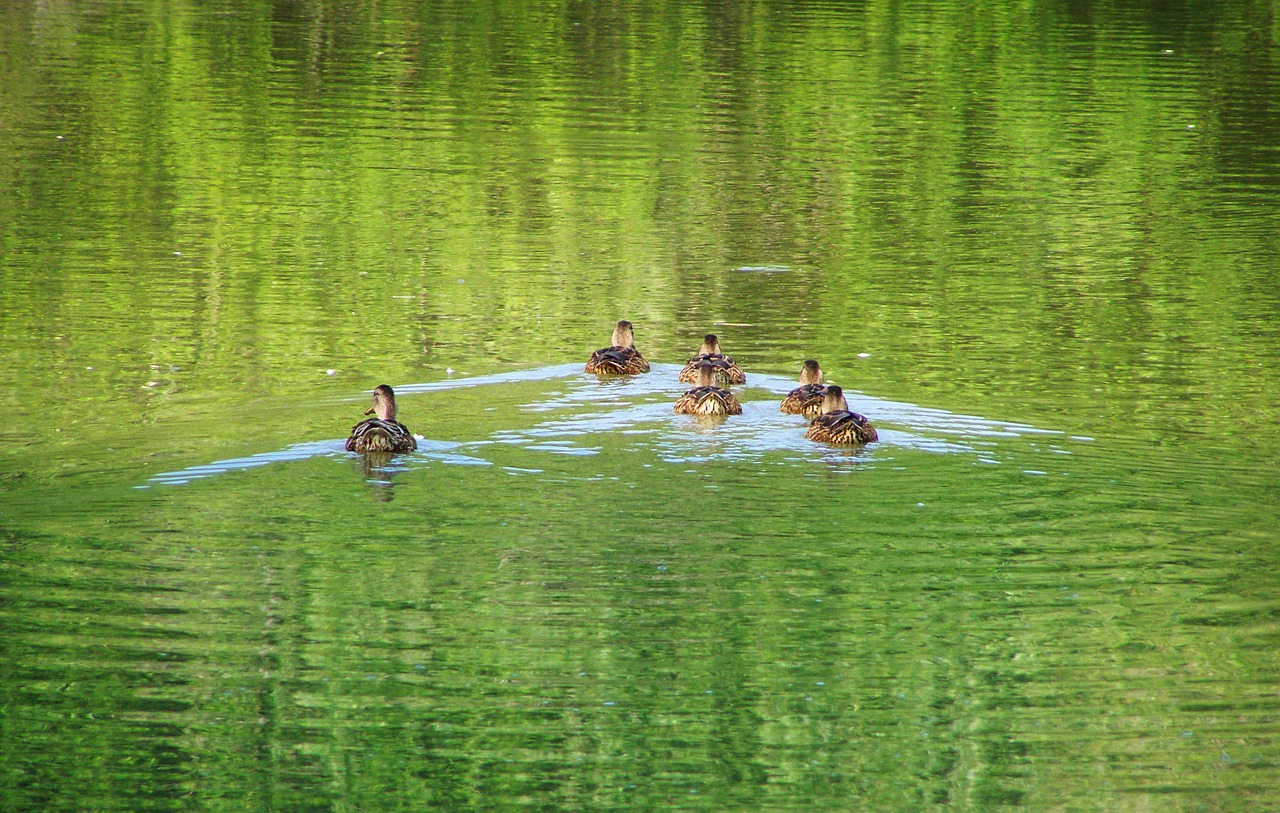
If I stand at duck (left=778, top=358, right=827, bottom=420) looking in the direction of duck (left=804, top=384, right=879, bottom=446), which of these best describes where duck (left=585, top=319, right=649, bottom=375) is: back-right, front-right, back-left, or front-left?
back-right

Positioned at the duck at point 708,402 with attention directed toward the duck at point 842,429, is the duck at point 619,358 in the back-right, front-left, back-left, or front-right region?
back-left

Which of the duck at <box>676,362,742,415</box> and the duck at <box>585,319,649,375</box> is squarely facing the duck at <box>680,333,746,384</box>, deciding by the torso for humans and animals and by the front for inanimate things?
the duck at <box>676,362,742,415</box>

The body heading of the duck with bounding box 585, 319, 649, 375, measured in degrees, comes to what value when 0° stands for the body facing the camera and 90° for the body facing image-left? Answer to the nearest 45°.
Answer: approximately 180°

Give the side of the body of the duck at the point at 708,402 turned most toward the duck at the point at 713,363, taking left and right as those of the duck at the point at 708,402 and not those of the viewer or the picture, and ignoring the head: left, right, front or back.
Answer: front

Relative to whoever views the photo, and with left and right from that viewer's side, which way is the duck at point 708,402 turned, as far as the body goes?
facing away from the viewer

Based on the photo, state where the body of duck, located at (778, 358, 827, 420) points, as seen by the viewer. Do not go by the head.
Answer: away from the camera

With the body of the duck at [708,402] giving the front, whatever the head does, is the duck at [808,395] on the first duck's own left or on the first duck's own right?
on the first duck's own right

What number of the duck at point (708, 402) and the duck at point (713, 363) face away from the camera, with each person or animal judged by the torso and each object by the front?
2

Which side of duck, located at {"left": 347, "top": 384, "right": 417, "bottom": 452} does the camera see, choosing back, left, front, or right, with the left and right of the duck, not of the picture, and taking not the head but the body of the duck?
back

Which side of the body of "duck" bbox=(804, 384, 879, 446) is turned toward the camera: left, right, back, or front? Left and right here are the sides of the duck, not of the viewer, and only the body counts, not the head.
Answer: back

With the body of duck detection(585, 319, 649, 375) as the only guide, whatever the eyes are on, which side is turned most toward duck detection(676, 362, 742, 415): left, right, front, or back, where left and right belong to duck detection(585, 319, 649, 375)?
back

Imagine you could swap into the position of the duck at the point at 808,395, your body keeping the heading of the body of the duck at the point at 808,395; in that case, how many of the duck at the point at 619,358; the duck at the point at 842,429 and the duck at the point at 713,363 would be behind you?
1

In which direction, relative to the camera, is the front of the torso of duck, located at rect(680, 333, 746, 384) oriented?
away from the camera
